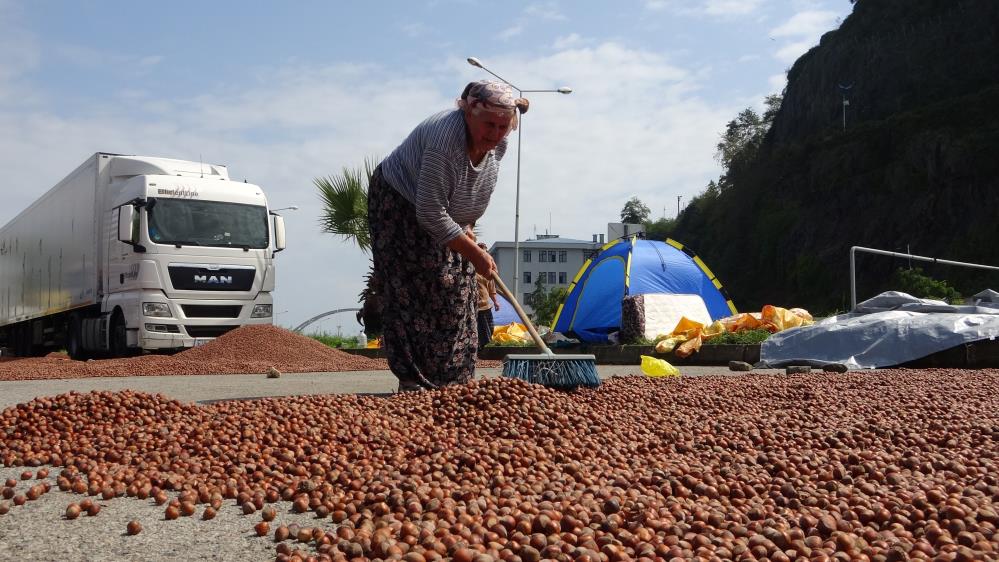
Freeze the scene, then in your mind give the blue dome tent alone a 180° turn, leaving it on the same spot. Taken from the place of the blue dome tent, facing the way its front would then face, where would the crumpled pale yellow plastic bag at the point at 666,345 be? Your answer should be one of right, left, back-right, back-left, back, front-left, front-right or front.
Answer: back-right

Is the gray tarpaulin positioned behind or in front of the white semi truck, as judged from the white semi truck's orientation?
in front

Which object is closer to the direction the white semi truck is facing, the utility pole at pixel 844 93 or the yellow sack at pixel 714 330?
the yellow sack

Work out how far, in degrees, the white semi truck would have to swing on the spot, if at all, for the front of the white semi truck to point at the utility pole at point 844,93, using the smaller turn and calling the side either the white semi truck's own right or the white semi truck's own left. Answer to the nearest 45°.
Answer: approximately 90° to the white semi truck's own left

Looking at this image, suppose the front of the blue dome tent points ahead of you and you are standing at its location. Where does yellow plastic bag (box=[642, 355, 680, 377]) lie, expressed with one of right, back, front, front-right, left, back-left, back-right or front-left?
front-left

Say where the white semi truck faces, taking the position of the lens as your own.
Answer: facing the viewer and to the right of the viewer

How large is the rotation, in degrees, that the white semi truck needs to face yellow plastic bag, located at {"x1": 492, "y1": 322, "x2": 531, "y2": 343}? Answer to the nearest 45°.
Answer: approximately 45° to its left

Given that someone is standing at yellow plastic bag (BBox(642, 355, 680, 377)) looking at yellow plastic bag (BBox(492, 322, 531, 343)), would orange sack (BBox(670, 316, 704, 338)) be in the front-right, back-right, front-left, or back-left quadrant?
front-right

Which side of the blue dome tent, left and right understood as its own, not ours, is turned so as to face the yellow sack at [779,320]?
left

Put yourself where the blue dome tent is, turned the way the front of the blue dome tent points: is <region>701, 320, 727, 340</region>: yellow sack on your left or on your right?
on your left

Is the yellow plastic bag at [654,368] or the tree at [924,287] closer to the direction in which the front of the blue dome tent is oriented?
the yellow plastic bag

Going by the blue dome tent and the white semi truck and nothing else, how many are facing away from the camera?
0

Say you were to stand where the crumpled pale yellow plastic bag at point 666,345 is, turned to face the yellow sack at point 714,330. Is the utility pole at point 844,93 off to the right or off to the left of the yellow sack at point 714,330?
left

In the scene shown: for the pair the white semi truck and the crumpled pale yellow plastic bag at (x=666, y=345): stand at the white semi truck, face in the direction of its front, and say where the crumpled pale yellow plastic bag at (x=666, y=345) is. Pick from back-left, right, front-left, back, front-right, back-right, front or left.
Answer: front

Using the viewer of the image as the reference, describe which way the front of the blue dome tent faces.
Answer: facing the viewer and to the left of the viewer
